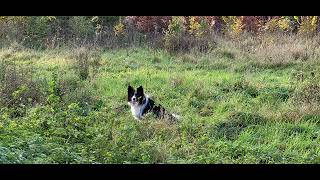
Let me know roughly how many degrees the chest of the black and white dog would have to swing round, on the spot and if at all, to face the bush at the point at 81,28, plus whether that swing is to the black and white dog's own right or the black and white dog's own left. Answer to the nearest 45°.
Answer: approximately 135° to the black and white dog's own right

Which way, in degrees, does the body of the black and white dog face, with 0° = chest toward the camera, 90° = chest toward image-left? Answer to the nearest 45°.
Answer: approximately 45°
